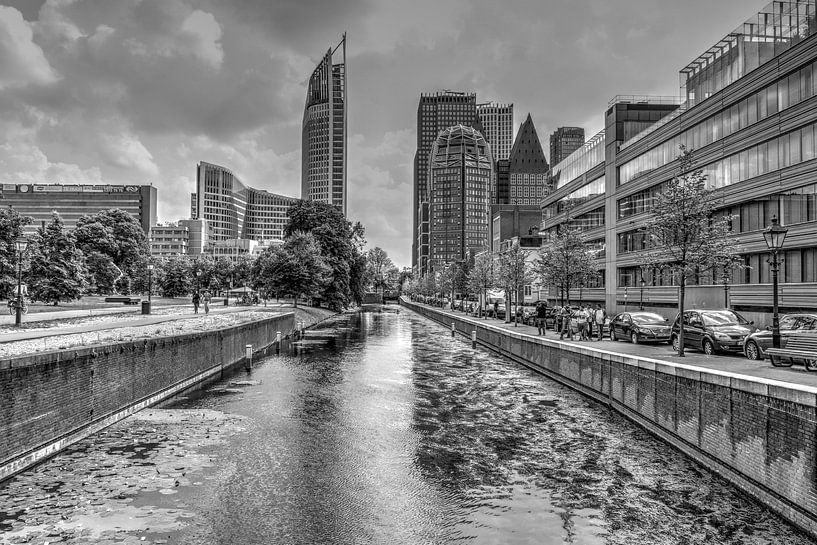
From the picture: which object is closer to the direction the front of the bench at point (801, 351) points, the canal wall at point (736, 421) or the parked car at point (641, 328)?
the canal wall

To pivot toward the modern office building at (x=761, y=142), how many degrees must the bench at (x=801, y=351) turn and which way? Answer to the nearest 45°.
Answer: approximately 135° to its right

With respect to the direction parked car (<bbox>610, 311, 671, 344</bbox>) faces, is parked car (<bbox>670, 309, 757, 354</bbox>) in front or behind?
in front

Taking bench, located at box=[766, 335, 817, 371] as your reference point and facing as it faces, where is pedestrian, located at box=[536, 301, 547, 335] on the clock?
The pedestrian is roughly at 3 o'clock from the bench.

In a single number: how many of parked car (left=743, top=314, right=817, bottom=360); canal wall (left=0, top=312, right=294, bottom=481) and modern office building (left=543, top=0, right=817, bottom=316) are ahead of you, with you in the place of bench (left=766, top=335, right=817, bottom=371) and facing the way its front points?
1

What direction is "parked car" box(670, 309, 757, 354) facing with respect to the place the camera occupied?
facing the viewer and to the right of the viewer

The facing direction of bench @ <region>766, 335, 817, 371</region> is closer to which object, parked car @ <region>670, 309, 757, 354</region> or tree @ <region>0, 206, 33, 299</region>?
the tree

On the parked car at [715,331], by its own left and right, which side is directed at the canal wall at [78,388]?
right

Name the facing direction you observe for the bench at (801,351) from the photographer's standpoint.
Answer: facing the viewer and to the left of the viewer
